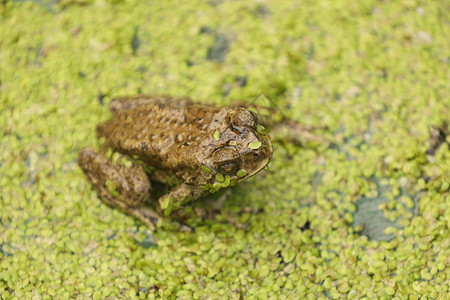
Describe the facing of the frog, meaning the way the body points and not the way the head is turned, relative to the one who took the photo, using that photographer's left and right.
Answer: facing to the right of the viewer
